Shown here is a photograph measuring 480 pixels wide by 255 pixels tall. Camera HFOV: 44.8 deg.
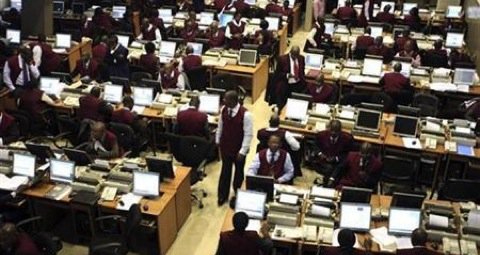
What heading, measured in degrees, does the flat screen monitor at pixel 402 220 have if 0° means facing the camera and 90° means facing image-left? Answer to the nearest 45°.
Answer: approximately 0°

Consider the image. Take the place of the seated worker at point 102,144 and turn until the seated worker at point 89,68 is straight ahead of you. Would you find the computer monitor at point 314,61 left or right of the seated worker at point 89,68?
right

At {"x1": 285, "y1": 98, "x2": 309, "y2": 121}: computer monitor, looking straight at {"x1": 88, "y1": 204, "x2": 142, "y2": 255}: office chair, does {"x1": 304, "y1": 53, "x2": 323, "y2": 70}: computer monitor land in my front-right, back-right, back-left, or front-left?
back-right

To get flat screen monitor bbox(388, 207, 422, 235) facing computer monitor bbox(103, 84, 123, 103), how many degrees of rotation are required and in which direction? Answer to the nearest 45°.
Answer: approximately 135° to its right

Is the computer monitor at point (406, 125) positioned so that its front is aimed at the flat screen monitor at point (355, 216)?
yes

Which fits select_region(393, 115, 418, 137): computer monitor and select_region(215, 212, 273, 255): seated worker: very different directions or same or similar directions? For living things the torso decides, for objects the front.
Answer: very different directions

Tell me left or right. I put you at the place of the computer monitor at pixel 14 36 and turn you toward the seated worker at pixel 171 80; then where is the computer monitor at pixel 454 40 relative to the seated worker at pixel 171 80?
left

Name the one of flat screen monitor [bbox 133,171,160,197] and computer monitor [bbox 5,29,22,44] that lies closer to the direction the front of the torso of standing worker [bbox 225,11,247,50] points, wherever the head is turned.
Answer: the flat screen monitor

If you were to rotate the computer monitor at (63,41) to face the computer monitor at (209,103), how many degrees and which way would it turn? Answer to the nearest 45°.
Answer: approximately 45° to its left

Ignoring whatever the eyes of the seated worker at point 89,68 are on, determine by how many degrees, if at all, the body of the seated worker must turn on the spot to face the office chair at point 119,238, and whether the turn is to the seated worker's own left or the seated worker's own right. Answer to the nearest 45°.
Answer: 0° — they already face it

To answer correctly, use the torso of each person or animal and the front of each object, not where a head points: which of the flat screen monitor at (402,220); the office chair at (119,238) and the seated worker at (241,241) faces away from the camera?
the seated worker
